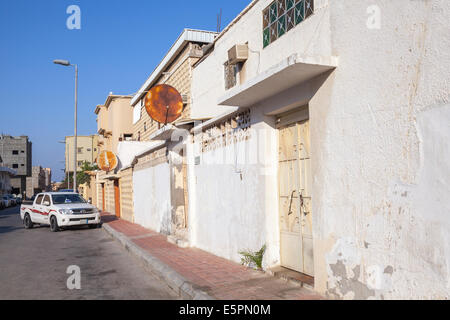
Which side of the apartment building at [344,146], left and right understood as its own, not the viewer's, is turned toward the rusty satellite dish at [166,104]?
right

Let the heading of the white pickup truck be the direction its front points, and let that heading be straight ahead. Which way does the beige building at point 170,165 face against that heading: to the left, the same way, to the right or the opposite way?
to the right

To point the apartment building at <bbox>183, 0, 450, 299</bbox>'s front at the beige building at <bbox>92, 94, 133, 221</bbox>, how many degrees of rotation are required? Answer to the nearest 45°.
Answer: approximately 90° to its right

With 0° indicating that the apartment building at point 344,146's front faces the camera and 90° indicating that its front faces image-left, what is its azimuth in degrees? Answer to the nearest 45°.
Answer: approximately 45°

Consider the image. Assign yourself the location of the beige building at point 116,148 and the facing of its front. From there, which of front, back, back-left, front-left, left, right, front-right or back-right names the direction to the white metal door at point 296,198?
front-left

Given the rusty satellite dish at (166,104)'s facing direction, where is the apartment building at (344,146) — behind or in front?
in front

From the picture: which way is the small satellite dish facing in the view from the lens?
facing the viewer

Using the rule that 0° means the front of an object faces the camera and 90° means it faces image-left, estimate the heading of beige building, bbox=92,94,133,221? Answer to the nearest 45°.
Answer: approximately 45°

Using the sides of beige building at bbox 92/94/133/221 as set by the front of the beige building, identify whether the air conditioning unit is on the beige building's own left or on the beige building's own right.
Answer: on the beige building's own left

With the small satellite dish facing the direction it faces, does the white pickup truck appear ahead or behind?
ahead

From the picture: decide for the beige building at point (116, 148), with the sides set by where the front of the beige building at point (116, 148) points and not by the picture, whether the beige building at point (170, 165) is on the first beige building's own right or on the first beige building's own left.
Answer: on the first beige building's own left

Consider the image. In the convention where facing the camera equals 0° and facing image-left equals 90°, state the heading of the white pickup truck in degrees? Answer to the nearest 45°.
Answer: approximately 315°

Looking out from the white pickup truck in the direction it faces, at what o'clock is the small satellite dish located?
The small satellite dish is roughly at 8 o'clock from the white pickup truck.

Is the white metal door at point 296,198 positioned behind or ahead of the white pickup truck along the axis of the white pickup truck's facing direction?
ahead
